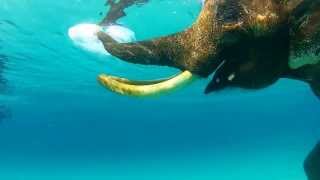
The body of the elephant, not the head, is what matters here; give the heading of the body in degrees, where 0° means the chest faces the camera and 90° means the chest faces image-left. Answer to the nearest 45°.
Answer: approximately 90°
